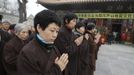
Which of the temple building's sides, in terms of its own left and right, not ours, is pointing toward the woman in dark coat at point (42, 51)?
front

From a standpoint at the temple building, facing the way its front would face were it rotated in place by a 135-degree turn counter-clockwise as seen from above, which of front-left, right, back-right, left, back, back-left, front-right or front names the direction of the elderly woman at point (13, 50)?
back-right

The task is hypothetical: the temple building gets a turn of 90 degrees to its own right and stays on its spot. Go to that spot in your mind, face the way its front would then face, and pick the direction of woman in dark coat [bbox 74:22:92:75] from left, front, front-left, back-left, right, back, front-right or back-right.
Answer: left

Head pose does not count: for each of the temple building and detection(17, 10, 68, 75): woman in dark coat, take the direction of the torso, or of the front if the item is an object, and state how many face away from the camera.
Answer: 0

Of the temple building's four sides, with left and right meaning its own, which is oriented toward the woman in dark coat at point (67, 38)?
front

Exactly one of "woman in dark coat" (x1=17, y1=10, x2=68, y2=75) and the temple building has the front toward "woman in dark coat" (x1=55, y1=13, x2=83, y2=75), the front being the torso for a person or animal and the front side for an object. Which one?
the temple building

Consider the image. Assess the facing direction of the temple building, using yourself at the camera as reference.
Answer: facing the viewer
